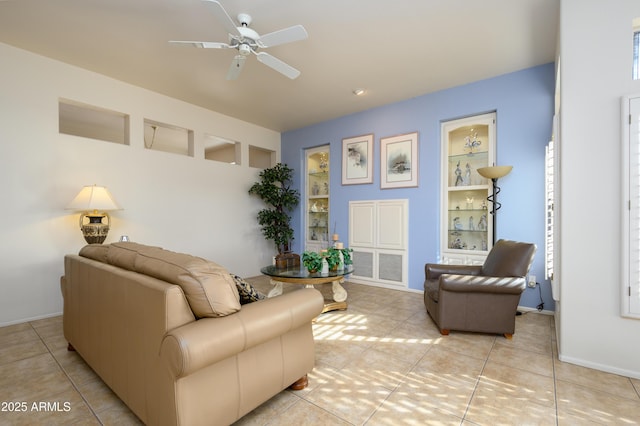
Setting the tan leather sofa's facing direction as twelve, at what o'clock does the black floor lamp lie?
The black floor lamp is roughly at 1 o'clock from the tan leather sofa.

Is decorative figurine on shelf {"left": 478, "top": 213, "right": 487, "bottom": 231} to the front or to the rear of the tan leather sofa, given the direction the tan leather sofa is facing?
to the front

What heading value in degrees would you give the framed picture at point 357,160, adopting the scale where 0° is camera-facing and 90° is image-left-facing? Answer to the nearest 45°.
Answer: approximately 45°

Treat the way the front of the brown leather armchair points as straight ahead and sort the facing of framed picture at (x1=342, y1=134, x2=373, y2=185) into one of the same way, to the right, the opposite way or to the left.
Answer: to the left

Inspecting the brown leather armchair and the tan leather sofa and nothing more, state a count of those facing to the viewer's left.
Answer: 1

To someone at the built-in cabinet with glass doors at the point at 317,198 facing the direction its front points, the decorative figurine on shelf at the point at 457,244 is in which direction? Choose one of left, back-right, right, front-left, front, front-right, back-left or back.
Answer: left

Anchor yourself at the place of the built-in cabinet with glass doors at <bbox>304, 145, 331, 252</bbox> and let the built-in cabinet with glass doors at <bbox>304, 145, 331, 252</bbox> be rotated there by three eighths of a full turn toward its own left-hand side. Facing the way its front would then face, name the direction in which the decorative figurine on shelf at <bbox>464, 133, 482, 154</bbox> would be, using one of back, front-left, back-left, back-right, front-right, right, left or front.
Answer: front-right

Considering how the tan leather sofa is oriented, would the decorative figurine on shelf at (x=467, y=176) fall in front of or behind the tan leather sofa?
in front

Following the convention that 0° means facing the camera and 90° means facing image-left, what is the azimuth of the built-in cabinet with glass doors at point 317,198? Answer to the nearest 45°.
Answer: approximately 45°

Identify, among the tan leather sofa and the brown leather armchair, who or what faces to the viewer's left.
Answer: the brown leather armchair

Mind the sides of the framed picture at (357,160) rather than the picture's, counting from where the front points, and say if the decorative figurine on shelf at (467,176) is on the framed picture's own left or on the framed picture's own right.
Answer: on the framed picture's own left

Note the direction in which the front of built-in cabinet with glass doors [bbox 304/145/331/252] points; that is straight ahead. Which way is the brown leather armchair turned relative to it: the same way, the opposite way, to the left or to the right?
to the right

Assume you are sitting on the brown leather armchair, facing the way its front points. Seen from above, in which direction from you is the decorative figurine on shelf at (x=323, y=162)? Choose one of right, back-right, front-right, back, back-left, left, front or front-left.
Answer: front-right

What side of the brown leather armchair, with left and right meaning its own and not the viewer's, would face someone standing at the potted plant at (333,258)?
front

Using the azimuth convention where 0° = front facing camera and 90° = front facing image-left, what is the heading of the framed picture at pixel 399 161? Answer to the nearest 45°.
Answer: approximately 45°

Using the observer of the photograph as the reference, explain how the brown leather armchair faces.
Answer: facing to the left of the viewer

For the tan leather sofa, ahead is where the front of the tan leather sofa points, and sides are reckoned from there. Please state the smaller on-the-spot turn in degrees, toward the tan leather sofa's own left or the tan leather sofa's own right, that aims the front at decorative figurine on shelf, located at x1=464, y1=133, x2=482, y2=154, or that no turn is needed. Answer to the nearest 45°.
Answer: approximately 45° to the tan leather sofa's own right

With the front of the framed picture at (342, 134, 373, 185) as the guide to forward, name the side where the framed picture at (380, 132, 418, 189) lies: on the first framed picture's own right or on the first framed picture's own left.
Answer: on the first framed picture's own left

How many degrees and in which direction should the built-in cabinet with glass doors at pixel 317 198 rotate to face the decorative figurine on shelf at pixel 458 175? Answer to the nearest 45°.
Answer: approximately 90° to its left

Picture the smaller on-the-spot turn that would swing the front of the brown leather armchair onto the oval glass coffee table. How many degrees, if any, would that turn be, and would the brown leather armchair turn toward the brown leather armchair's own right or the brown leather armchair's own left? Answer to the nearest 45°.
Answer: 0° — it already faces it
